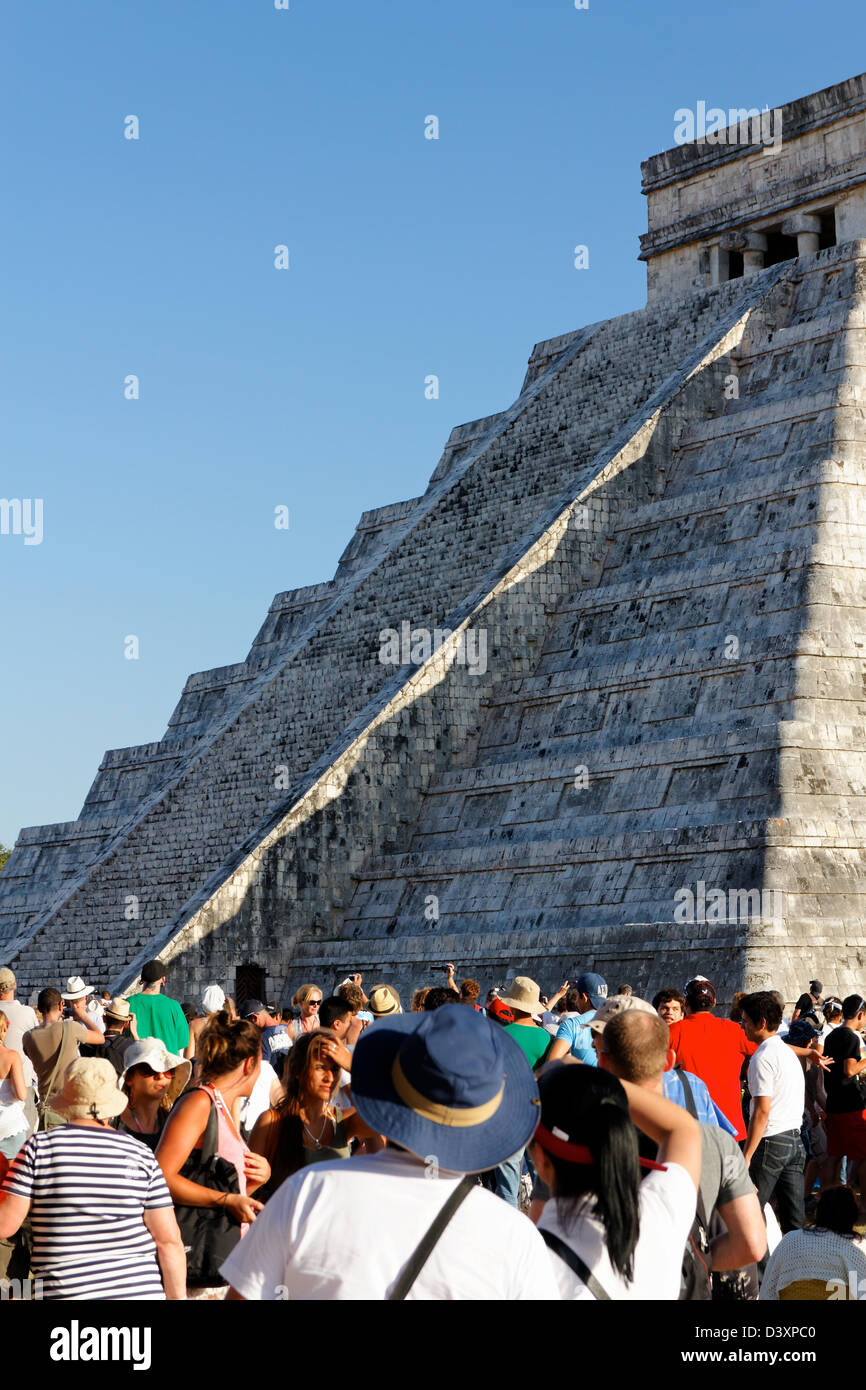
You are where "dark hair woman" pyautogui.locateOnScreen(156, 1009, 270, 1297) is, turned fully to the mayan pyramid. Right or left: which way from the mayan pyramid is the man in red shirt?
right

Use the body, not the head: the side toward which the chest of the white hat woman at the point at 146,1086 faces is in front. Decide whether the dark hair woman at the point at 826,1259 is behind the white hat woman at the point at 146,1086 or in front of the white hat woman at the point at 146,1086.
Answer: in front

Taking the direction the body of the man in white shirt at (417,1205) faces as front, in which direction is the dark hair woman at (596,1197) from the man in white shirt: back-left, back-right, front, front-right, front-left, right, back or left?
front-right

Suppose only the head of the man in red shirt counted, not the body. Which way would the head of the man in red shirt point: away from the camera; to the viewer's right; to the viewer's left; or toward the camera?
away from the camera

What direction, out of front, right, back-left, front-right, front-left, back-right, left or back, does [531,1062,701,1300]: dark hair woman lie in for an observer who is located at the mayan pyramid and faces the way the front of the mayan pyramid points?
front-left

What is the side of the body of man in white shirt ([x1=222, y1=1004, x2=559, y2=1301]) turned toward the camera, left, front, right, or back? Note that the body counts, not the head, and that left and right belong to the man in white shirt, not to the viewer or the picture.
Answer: back

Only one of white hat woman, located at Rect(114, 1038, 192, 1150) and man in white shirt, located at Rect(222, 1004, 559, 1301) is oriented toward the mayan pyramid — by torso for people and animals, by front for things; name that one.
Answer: the man in white shirt

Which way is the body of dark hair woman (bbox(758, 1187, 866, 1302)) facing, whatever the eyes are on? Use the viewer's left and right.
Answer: facing away from the viewer

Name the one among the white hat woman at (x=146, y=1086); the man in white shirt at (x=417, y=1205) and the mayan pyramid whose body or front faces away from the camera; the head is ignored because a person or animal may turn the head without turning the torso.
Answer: the man in white shirt

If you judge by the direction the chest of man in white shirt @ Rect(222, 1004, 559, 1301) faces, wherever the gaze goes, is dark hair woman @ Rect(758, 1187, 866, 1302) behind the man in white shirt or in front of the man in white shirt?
in front

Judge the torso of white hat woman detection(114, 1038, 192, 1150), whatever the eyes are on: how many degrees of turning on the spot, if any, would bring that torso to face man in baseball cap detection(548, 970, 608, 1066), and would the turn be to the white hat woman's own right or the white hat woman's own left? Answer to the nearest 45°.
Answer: approximately 90° to the white hat woman's own left

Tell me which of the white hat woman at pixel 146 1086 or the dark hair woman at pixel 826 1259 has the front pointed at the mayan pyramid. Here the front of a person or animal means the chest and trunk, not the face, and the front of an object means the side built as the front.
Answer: the dark hair woman at pixel 826 1259

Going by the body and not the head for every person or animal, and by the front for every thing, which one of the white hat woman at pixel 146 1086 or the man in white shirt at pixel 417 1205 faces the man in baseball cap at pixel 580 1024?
the man in white shirt

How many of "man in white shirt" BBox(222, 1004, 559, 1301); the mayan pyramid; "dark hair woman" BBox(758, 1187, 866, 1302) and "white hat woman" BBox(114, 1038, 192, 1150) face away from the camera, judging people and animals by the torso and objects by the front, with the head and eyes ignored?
2

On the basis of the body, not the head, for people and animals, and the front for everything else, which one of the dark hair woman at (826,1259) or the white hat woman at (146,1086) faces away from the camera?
the dark hair woman at (826,1259)

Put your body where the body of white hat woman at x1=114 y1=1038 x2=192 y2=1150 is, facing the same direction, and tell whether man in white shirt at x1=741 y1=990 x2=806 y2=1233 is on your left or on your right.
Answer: on your left

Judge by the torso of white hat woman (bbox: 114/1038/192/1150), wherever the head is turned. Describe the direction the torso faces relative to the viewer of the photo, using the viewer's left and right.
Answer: facing the viewer and to the right of the viewer
